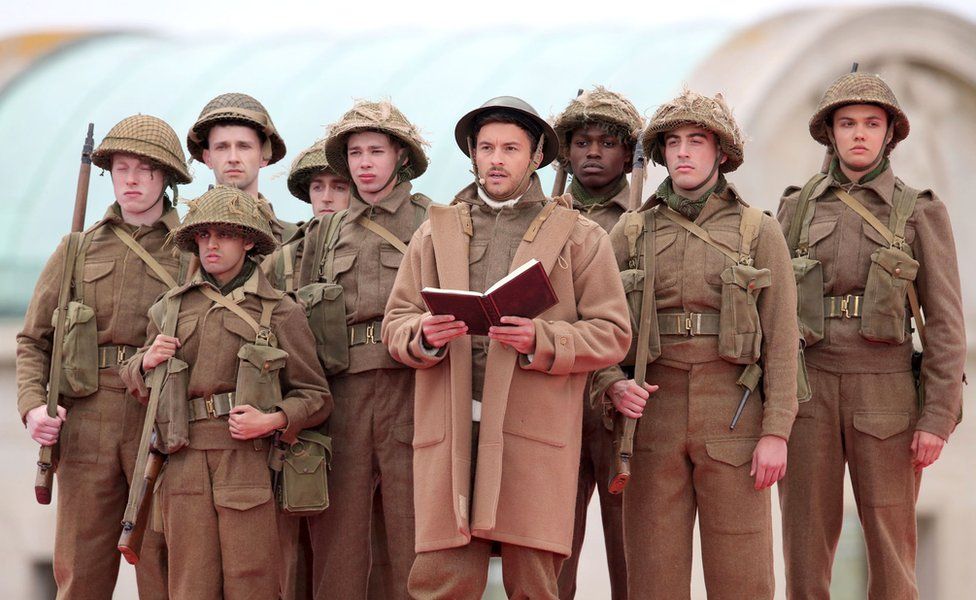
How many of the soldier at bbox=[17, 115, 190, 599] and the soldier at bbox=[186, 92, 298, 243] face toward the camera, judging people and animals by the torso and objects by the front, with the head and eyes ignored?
2

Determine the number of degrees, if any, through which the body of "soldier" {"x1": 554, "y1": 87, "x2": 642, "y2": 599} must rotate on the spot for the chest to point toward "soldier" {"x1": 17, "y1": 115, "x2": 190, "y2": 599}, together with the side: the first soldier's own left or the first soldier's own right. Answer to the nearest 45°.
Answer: approximately 90° to the first soldier's own right

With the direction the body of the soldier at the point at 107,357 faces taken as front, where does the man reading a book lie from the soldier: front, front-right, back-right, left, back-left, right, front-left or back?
front-left

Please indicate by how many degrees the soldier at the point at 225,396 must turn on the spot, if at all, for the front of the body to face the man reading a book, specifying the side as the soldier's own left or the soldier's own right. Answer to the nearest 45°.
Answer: approximately 90° to the soldier's own left

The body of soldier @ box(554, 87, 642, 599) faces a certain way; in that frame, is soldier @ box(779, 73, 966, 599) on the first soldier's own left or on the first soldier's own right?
on the first soldier's own left

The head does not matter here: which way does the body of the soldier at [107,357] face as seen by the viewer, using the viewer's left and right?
facing the viewer

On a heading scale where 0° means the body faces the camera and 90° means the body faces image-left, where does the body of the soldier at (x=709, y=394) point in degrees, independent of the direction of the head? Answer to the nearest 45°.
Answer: approximately 0°

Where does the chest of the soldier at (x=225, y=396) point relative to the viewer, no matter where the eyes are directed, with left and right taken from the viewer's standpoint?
facing the viewer and to the left of the viewer

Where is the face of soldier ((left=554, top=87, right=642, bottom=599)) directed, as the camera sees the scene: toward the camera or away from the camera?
toward the camera

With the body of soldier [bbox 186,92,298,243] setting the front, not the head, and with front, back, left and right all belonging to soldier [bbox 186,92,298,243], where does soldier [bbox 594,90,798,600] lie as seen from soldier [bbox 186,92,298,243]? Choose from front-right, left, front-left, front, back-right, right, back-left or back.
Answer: front-left
